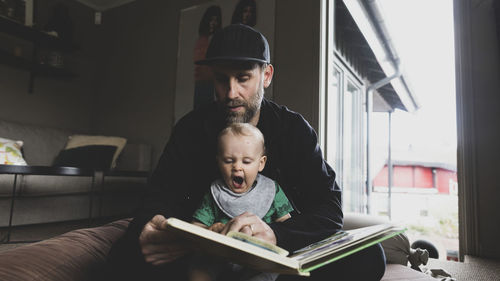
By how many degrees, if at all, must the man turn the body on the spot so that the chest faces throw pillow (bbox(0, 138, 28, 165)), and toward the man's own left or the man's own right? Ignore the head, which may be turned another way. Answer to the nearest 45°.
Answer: approximately 135° to the man's own right

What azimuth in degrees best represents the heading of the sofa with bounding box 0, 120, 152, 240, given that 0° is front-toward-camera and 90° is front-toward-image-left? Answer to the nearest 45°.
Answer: approximately 315°

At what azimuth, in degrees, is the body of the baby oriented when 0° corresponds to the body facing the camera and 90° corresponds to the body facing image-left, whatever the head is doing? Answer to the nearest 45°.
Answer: approximately 0°

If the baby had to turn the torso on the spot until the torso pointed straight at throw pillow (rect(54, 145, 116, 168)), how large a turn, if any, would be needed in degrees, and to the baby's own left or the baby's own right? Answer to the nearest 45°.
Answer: approximately 135° to the baby's own right

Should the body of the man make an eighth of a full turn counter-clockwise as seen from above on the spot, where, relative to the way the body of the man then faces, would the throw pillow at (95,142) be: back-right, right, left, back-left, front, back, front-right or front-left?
back

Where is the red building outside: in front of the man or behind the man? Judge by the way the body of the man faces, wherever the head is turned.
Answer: behind

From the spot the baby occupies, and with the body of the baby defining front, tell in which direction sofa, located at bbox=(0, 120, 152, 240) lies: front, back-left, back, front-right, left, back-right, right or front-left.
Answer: back-right

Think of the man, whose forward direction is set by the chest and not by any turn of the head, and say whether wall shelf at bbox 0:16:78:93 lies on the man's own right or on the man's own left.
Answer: on the man's own right
